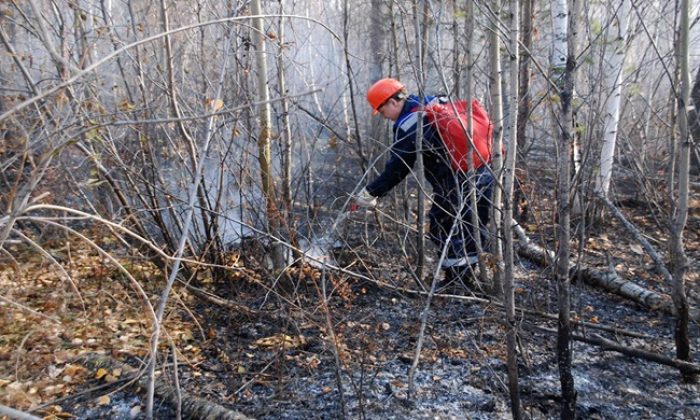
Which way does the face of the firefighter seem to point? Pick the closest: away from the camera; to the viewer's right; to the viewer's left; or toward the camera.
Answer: to the viewer's left

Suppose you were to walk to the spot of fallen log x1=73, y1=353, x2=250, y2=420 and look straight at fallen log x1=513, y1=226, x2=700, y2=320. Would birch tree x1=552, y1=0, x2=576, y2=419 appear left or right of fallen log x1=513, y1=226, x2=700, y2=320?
right

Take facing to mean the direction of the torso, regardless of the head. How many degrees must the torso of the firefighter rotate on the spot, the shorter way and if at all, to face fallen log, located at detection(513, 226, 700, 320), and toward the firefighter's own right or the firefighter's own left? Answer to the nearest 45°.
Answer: approximately 180°

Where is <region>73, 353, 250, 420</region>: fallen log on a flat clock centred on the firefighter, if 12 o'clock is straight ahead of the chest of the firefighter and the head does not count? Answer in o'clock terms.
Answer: The fallen log is roughly at 10 o'clock from the firefighter.

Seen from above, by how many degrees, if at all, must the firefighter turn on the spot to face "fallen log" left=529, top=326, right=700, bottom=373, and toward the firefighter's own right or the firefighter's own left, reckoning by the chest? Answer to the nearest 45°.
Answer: approximately 135° to the firefighter's own left

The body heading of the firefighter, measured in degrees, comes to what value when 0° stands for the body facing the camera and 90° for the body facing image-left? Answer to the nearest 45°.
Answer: approximately 90°
